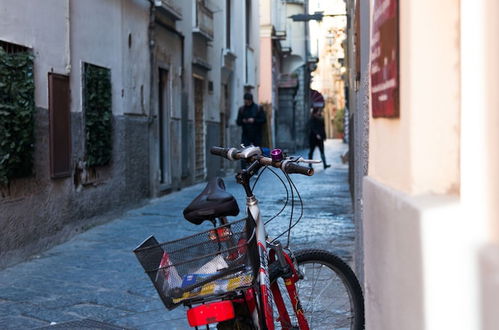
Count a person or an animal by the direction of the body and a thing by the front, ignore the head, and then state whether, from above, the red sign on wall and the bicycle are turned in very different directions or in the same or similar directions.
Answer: very different directions

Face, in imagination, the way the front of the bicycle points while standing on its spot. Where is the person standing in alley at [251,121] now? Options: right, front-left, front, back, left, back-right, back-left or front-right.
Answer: front-left

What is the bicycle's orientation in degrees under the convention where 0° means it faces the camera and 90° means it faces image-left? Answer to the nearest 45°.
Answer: approximately 225°

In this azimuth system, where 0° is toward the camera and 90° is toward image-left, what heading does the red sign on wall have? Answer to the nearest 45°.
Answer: approximately 45°

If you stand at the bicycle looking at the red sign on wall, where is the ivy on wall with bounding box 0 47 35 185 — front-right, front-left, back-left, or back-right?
back-left
